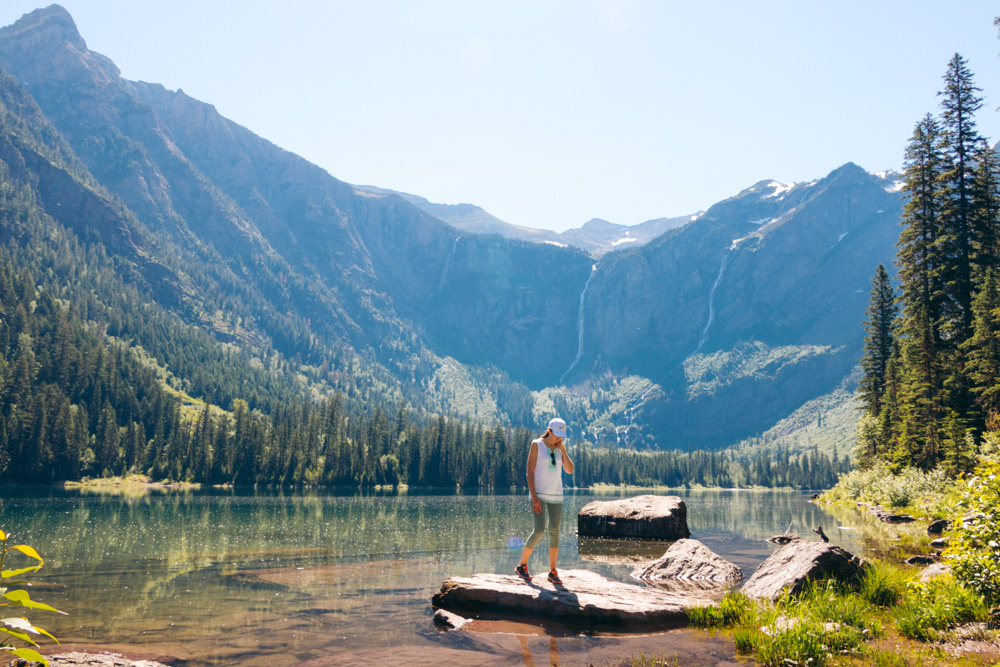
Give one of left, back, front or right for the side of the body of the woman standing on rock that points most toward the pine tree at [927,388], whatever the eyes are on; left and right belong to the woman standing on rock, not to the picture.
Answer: left

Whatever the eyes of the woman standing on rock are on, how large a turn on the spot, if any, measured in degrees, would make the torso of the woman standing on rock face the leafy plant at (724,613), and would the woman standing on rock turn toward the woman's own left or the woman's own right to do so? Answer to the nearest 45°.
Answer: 0° — they already face it

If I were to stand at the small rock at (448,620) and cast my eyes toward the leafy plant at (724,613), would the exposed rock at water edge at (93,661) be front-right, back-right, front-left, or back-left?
back-right

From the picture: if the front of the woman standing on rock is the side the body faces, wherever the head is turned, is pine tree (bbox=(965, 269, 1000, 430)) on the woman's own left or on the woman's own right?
on the woman's own left

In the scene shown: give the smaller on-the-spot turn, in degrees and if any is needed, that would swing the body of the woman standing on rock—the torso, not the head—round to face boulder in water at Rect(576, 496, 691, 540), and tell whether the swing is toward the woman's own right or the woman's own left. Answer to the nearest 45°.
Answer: approximately 135° to the woman's own left

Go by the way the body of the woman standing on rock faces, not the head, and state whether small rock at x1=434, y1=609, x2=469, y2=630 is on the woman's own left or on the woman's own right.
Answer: on the woman's own right

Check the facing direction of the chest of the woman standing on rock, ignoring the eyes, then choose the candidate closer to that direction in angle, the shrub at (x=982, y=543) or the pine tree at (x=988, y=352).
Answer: the shrub

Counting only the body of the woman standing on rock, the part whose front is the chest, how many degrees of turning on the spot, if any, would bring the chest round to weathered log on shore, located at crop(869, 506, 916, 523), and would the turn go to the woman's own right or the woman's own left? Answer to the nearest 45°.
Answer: approximately 90° to the woman's own left
